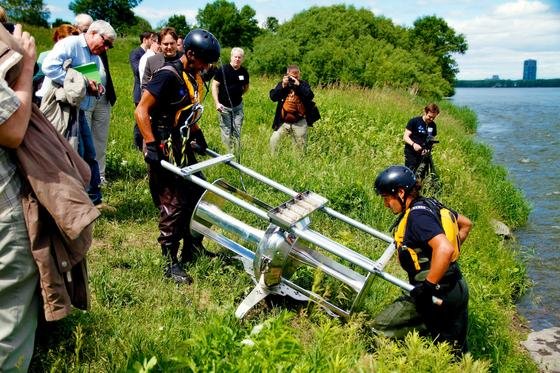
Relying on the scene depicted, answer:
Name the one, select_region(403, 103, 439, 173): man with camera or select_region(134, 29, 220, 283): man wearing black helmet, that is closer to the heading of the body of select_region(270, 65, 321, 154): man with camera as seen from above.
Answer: the man wearing black helmet

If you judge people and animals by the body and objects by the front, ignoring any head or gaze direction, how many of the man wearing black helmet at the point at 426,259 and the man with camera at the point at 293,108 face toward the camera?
1

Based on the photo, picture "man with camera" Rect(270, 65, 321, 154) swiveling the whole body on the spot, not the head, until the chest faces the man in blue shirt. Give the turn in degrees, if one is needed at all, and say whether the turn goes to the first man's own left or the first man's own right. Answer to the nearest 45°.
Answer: approximately 45° to the first man's own right

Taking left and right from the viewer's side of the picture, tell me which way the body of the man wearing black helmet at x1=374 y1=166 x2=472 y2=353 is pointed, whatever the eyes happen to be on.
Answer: facing to the left of the viewer

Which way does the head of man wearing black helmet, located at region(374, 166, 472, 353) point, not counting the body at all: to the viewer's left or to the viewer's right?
to the viewer's left

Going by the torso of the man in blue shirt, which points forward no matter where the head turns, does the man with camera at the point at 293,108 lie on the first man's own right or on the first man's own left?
on the first man's own left

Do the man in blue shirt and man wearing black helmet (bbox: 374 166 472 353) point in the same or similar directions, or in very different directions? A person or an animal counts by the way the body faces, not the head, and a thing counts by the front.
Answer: very different directions

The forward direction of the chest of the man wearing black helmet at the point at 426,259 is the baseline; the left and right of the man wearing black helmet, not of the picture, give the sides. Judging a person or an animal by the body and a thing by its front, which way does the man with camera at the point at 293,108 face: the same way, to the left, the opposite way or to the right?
to the left

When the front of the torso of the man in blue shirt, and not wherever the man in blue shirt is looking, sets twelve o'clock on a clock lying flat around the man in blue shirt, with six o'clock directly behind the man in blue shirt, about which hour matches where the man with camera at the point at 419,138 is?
The man with camera is roughly at 10 o'clock from the man in blue shirt.

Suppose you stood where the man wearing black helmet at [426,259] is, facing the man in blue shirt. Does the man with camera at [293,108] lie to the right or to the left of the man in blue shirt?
right
